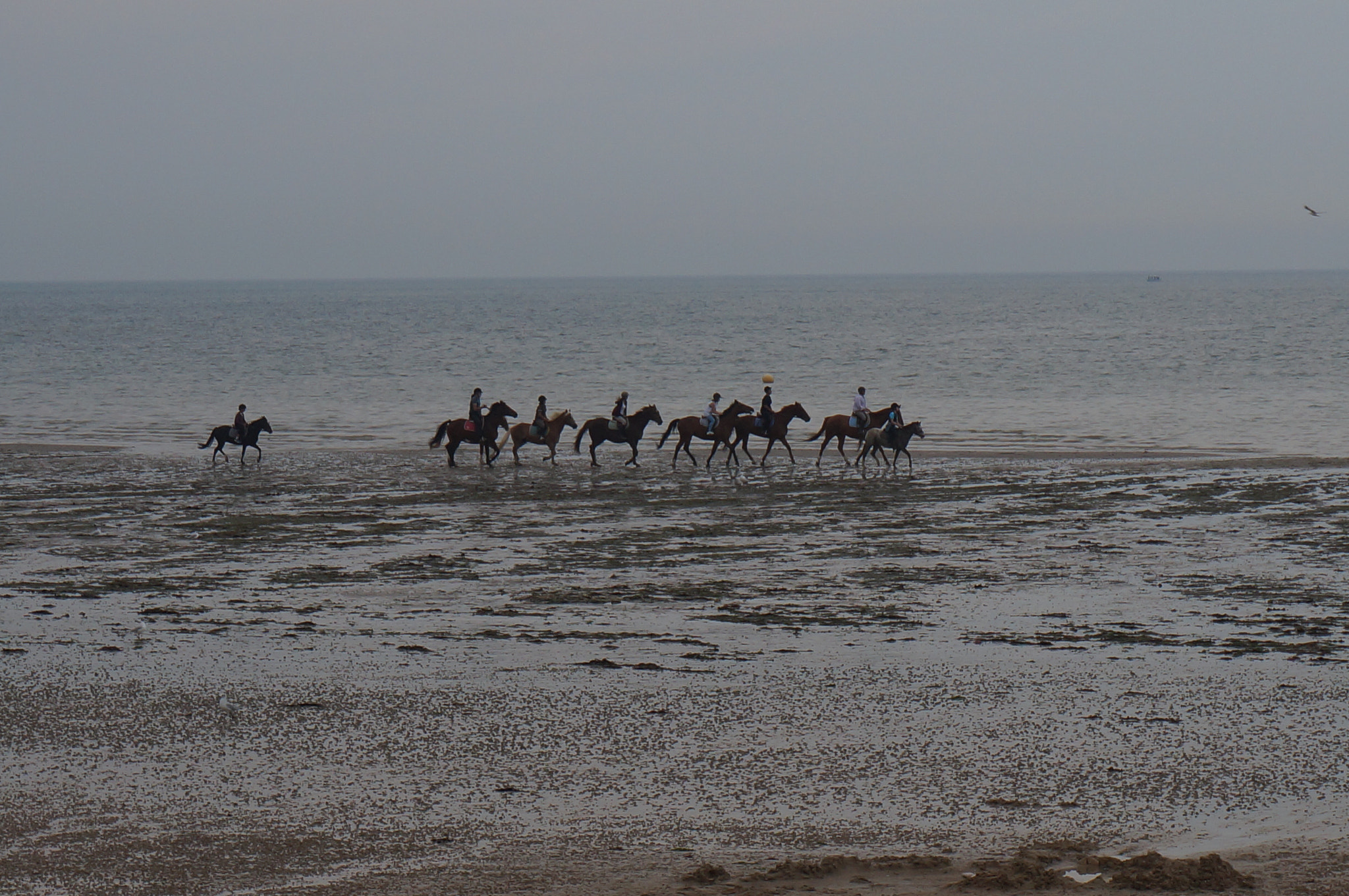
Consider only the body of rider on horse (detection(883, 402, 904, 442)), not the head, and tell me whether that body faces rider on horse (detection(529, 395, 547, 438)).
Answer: no

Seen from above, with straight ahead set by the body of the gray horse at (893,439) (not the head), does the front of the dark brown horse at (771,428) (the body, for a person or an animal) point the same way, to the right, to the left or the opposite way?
the same way

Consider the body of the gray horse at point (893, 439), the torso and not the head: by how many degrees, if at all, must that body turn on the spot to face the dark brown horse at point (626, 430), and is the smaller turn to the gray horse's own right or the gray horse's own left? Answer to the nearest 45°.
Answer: approximately 180°

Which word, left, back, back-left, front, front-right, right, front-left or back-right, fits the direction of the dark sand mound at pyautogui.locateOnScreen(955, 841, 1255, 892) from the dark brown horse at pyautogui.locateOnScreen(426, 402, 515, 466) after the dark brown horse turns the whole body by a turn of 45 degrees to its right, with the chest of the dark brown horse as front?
front-right

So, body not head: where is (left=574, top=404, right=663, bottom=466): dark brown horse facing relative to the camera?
to the viewer's right

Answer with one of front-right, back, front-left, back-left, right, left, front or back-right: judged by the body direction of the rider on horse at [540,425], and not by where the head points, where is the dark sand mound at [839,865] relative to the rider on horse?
right

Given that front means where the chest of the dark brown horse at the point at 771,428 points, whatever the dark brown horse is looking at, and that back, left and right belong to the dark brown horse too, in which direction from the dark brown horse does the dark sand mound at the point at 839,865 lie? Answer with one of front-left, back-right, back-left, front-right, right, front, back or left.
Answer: right

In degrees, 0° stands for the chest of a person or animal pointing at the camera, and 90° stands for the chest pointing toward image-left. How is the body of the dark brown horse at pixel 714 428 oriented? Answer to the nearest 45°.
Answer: approximately 270°

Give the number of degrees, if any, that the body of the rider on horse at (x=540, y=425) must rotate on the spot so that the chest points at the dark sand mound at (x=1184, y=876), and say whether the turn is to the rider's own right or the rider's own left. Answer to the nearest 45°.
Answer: approximately 90° to the rider's own right

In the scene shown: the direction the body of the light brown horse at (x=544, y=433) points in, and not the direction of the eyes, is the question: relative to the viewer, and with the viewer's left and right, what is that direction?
facing to the right of the viewer

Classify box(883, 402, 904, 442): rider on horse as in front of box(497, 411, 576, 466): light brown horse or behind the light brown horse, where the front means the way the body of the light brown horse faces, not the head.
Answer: in front

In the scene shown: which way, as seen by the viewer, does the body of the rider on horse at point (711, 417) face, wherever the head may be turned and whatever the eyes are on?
to the viewer's right

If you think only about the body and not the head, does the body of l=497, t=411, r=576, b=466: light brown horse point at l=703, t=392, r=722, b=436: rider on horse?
yes

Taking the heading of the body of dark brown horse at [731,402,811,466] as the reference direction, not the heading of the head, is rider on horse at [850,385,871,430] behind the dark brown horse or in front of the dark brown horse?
in front

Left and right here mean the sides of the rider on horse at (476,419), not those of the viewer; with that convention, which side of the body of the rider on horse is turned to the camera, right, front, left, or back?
right

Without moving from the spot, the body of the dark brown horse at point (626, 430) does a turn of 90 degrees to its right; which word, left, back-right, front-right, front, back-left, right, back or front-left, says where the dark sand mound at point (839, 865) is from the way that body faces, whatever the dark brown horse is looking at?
front

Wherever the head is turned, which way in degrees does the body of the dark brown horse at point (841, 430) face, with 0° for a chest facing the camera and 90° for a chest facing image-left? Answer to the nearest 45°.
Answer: approximately 270°

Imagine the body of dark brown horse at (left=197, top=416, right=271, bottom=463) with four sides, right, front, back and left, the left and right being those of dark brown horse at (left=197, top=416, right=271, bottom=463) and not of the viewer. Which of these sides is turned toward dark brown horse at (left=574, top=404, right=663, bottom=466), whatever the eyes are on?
front

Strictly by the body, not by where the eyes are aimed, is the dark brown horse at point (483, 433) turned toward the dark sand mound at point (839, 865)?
no
